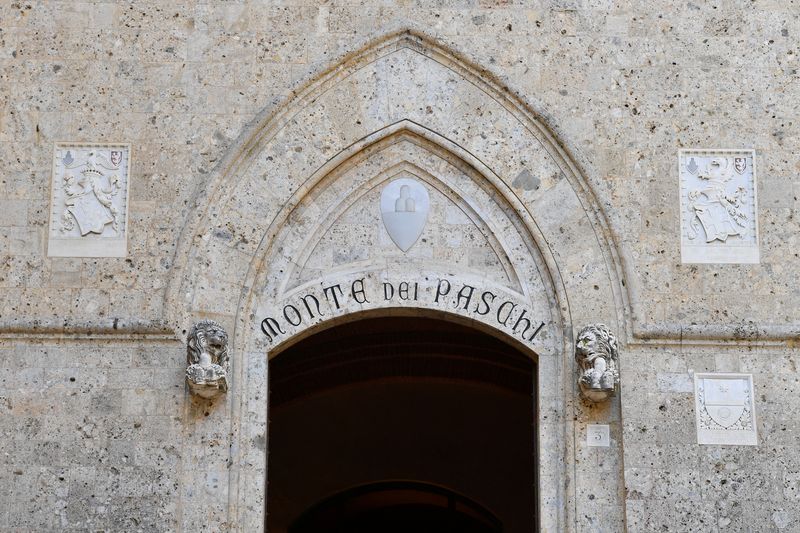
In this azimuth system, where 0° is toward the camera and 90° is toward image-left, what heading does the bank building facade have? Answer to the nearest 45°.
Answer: approximately 0°
